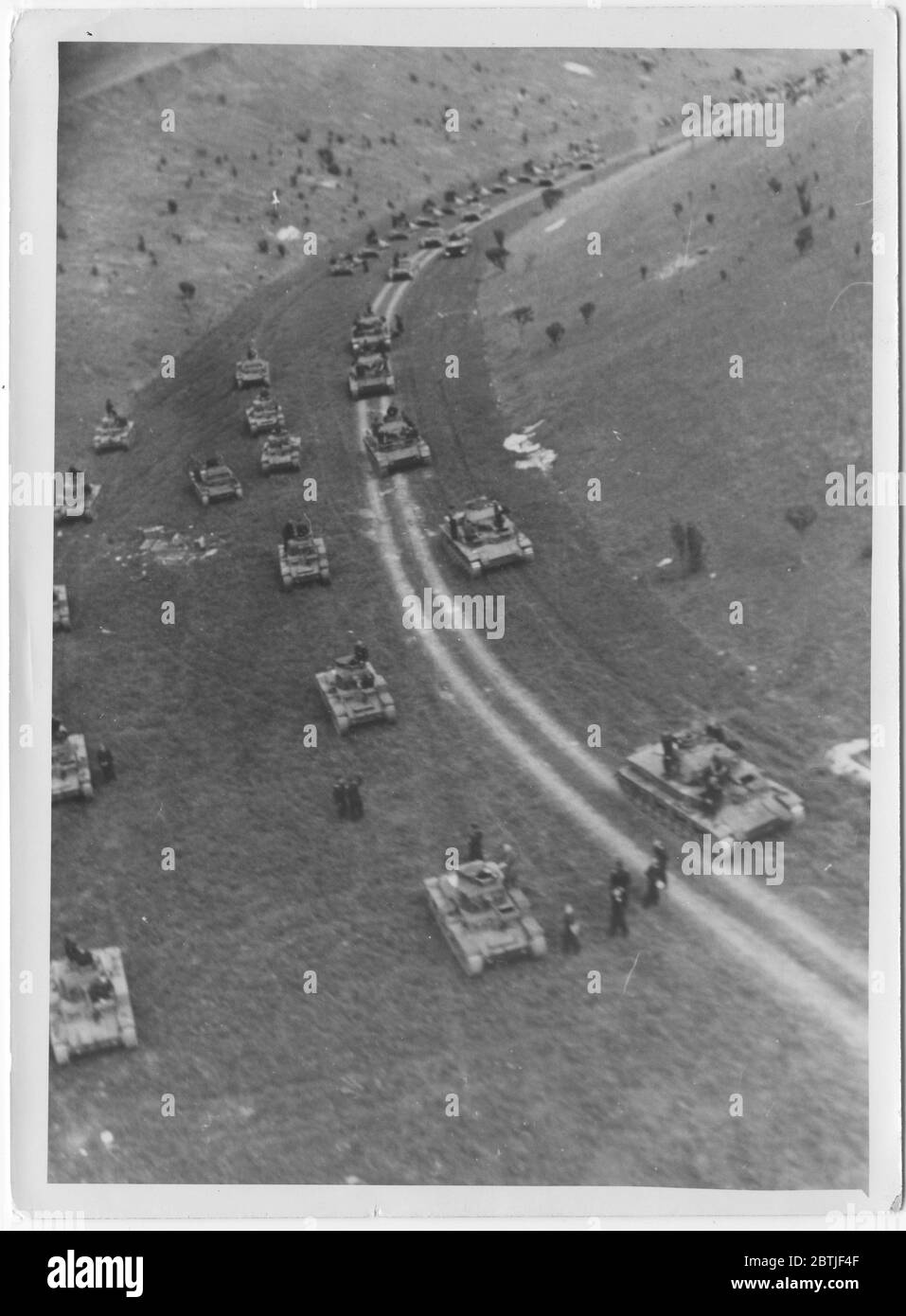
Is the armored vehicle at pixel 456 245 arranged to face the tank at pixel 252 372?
yes

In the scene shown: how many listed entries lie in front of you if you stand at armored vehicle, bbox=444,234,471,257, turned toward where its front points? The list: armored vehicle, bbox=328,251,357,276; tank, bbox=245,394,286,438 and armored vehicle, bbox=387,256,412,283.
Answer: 3

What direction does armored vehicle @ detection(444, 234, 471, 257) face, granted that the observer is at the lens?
facing the viewer and to the left of the viewer

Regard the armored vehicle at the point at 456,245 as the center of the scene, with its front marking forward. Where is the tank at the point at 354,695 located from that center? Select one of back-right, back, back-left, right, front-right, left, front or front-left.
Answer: front-left

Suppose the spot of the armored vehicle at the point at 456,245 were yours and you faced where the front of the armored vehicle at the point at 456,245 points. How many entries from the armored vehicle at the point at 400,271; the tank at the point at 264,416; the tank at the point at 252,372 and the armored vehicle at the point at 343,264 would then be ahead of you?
4
